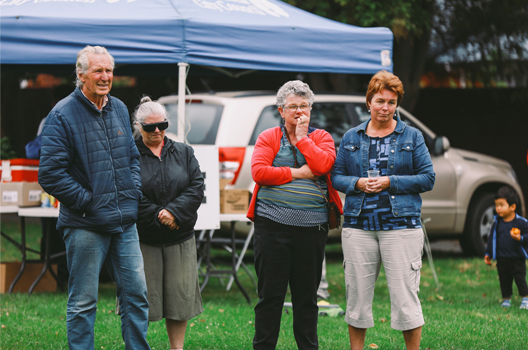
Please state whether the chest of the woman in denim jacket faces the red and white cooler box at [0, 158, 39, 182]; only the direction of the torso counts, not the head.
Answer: no

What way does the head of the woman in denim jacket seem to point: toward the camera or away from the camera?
toward the camera

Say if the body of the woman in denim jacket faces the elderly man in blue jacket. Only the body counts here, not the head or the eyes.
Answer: no

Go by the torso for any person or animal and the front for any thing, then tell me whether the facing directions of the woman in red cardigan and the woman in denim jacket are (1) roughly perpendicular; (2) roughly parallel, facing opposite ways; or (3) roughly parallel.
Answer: roughly parallel

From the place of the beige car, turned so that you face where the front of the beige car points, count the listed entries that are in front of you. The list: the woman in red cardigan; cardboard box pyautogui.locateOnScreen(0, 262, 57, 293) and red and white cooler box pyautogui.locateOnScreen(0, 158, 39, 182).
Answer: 0

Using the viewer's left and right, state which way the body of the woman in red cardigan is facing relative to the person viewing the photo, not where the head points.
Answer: facing the viewer

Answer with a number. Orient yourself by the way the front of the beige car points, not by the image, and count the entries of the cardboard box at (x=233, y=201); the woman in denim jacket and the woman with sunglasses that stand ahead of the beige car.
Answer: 0

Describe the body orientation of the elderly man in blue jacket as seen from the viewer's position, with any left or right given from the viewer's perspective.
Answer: facing the viewer and to the right of the viewer

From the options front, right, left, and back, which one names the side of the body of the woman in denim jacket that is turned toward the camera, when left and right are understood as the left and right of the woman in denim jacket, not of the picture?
front

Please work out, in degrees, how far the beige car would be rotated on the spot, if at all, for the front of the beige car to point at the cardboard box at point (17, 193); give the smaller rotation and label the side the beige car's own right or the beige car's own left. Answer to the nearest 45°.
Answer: approximately 180°

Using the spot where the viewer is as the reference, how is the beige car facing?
facing away from the viewer and to the right of the viewer

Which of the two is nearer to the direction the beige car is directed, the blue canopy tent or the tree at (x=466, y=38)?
the tree

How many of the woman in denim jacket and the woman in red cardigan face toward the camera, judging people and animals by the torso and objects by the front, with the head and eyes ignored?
2

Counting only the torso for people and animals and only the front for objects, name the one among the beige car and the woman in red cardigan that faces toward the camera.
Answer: the woman in red cardigan

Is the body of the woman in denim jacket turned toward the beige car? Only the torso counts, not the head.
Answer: no

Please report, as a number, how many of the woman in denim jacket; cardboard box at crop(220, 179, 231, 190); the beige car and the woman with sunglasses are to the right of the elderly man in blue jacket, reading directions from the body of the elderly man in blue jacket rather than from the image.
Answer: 0
